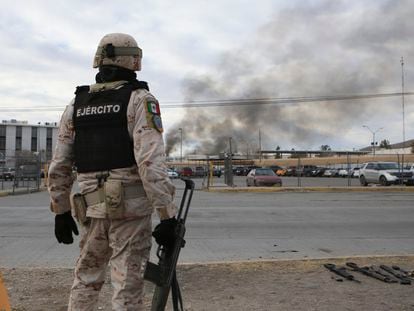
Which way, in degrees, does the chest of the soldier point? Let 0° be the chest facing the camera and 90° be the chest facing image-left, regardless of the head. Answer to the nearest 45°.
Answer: approximately 225°

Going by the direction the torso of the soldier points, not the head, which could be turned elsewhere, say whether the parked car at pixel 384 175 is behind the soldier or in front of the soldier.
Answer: in front

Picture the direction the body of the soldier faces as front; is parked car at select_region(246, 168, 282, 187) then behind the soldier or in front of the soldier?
in front
